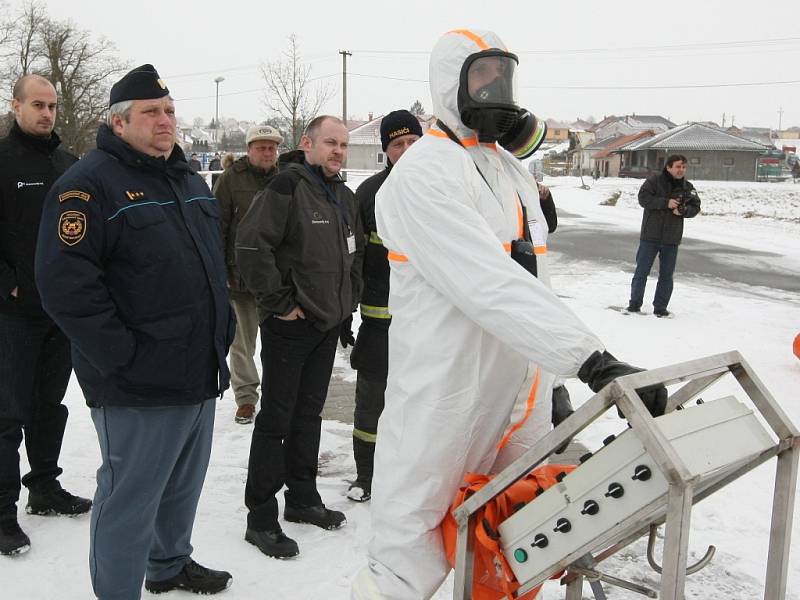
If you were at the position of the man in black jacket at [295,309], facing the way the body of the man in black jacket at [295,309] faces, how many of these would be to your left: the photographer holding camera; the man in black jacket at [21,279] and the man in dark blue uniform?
1

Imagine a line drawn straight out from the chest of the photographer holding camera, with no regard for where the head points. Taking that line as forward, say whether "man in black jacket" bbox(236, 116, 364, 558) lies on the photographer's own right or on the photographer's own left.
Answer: on the photographer's own right

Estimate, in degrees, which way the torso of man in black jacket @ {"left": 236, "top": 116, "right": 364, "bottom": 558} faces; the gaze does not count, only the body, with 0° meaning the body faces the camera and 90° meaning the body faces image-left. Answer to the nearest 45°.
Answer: approximately 315°

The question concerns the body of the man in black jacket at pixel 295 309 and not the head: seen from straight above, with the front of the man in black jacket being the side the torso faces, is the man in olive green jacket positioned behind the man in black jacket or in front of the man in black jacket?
behind

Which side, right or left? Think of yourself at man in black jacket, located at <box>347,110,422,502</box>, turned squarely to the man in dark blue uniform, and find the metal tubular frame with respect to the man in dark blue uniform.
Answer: left

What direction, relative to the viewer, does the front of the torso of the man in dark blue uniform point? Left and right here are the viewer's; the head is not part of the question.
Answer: facing the viewer and to the right of the viewer

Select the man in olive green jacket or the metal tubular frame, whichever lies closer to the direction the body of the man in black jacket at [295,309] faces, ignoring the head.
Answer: the metal tubular frame

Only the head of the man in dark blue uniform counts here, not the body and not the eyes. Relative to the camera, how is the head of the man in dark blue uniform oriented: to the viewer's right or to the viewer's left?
to the viewer's right

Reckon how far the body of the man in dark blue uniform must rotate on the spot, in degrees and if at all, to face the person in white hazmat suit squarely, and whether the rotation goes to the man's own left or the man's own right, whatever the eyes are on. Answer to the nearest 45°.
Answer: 0° — they already face them

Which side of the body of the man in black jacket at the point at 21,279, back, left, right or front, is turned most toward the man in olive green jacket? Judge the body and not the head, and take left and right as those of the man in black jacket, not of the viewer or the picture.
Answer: left

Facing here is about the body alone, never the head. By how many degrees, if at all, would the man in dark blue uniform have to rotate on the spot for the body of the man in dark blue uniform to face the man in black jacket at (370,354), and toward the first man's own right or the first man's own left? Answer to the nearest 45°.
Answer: approximately 90° to the first man's own left

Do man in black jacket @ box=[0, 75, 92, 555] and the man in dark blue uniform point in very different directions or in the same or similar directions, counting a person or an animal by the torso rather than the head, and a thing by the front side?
same or similar directions

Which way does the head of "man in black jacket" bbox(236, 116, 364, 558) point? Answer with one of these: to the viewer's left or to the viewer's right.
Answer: to the viewer's right
